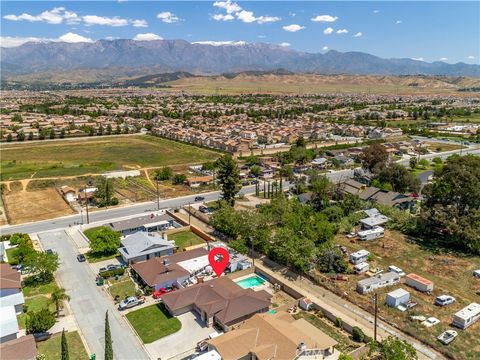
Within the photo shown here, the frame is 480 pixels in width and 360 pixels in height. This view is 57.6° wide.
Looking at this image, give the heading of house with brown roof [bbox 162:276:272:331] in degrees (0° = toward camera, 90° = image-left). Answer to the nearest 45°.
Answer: approximately 45°

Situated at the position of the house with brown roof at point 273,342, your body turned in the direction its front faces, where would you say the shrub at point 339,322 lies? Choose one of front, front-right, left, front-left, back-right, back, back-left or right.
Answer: back

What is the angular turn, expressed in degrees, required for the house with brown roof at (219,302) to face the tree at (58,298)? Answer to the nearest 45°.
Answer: approximately 45° to its right

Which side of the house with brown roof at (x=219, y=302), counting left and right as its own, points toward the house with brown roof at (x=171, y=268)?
right

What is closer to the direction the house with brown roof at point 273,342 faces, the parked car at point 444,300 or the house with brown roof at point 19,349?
the house with brown roof

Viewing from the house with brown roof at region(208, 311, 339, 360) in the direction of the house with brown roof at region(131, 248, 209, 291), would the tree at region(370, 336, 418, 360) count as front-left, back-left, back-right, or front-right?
back-right

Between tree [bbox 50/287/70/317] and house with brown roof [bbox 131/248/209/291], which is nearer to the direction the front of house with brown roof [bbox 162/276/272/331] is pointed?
the tree

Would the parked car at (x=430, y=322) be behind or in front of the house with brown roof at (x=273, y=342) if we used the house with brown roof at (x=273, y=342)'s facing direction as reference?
behind

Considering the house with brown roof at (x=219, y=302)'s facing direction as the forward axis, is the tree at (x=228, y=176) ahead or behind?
behind

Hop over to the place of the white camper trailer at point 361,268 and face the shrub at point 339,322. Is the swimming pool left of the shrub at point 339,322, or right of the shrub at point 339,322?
right

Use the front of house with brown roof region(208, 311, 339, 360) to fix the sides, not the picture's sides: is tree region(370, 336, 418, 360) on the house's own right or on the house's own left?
on the house's own left

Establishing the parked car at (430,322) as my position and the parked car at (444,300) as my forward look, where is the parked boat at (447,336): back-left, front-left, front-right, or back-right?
back-right

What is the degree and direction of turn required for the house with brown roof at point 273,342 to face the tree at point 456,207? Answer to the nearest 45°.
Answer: approximately 180°

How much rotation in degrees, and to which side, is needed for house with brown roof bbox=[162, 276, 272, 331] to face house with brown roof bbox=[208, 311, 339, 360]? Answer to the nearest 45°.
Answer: approximately 90° to its left
